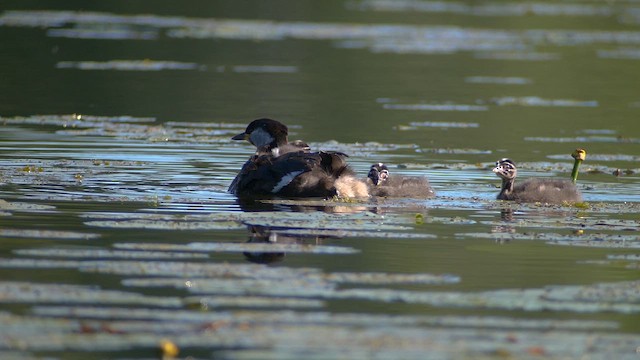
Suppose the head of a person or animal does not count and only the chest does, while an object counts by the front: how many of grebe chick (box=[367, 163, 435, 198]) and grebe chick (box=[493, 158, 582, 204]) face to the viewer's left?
2

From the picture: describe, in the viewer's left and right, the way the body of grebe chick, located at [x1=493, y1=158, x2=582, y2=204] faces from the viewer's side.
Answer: facing to the left of the viewer

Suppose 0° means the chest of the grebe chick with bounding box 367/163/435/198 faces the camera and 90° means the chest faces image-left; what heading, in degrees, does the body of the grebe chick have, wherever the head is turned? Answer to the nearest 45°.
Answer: approximately 90°

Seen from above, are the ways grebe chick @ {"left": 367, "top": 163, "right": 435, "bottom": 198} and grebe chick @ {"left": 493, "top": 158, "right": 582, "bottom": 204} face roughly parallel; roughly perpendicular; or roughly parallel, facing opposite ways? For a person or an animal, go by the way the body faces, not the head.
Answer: roughly parallel

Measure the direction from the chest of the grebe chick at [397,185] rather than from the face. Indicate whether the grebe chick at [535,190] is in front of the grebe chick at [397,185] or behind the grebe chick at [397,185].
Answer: behind

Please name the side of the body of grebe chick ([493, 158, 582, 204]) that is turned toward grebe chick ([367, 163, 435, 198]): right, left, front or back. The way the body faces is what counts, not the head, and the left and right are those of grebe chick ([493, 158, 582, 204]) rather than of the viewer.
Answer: front
